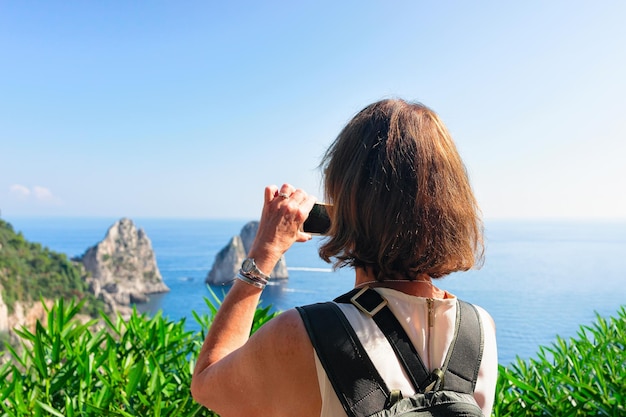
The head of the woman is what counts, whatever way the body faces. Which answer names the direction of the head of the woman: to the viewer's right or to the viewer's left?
to the viewer's left

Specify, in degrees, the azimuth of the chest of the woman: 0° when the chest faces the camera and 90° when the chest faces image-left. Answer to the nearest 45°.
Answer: approximately 135°
